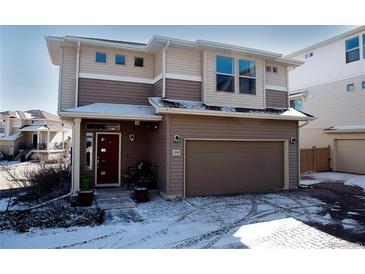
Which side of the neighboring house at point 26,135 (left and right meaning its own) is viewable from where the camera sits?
front

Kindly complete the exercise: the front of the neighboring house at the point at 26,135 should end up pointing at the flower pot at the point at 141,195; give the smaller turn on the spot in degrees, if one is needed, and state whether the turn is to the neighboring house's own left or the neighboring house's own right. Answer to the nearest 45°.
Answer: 0° — it already faces it

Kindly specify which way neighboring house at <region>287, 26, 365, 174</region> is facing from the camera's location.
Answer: facing the viewer and to the left of the viewer

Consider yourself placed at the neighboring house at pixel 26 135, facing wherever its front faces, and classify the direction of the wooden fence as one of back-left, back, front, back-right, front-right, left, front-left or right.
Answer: front-left

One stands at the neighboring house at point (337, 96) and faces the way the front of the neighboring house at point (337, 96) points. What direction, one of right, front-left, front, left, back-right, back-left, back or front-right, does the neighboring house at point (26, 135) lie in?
front-right

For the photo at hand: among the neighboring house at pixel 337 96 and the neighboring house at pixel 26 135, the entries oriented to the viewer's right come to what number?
0

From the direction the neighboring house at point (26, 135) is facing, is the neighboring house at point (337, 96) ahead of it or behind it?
ahead
